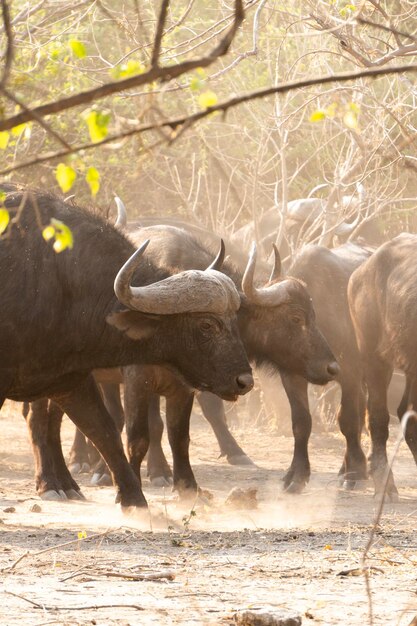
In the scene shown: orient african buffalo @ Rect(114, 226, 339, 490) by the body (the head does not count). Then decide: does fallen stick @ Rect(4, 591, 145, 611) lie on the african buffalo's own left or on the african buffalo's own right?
on the african buffalo's own right

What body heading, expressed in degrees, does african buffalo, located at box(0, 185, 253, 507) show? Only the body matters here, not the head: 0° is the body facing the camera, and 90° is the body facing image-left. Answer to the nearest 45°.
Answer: approximately 270°

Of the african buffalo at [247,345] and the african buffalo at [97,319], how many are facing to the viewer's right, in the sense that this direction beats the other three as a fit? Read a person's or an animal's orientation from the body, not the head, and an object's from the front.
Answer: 2

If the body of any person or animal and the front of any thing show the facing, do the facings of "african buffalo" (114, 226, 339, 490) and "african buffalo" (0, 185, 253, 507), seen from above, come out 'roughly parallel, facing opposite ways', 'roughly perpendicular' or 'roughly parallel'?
roughly parallel

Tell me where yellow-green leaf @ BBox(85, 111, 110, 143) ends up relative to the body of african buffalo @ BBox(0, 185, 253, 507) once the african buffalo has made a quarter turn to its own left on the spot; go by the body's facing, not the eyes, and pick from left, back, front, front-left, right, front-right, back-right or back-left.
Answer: back

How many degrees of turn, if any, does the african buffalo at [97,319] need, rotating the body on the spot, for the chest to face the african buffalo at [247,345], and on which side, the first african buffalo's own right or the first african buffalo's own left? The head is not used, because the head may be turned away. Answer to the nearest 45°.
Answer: approximately 45° to the first african buffalo's own left

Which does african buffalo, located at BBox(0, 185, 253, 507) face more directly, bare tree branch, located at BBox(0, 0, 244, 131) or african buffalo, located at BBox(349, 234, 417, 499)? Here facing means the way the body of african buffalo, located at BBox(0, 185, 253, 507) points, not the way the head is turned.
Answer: the african buffalo

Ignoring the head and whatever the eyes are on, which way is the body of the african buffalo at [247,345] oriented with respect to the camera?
to the viewer's right

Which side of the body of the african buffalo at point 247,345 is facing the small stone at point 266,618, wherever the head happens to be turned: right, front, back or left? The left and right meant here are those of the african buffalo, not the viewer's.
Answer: right
